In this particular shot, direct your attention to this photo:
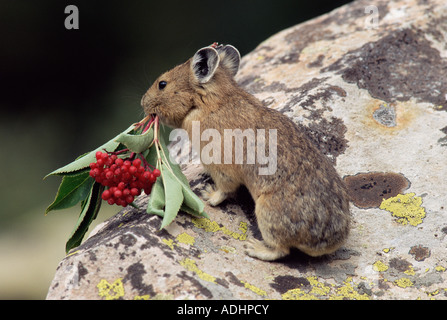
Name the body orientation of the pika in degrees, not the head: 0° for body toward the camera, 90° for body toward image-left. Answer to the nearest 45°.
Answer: approximately 90°
